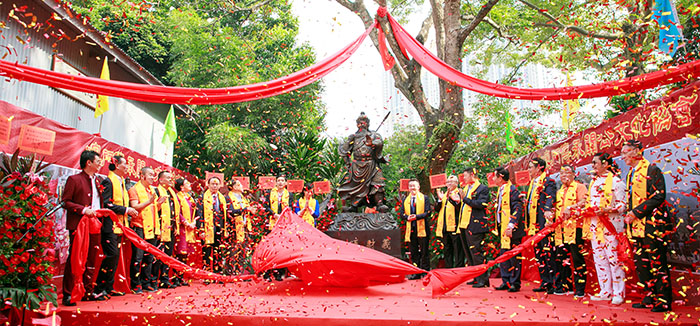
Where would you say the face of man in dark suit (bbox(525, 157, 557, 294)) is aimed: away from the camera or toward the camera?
toward the camera

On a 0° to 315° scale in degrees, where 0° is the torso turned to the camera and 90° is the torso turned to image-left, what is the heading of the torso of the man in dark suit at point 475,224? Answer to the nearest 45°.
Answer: approximately 45°

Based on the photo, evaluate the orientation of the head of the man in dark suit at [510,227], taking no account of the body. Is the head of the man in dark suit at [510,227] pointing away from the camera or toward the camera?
toward the camera

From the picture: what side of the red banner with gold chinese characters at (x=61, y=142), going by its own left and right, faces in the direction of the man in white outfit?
front

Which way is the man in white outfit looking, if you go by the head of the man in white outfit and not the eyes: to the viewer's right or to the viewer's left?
to the viewer's left

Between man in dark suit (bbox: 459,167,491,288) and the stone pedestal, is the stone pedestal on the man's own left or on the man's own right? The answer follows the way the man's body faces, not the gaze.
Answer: on the man's own right

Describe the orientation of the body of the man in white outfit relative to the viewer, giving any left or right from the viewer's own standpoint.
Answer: facing the viewer and to the left of the viewer

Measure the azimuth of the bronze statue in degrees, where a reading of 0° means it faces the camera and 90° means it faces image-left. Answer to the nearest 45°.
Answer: approximately 0°

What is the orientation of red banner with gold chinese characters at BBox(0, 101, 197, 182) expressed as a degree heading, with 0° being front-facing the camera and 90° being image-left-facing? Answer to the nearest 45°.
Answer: approximately 315°

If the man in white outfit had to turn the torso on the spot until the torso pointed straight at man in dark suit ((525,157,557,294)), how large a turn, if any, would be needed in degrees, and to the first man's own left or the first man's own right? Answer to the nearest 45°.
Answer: approximately 90° to the first man's own right

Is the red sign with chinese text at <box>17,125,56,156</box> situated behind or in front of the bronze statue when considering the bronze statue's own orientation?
in front

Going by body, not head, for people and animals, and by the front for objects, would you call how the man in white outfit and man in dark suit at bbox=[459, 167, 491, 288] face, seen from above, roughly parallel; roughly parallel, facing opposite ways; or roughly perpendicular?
roughly parallel
